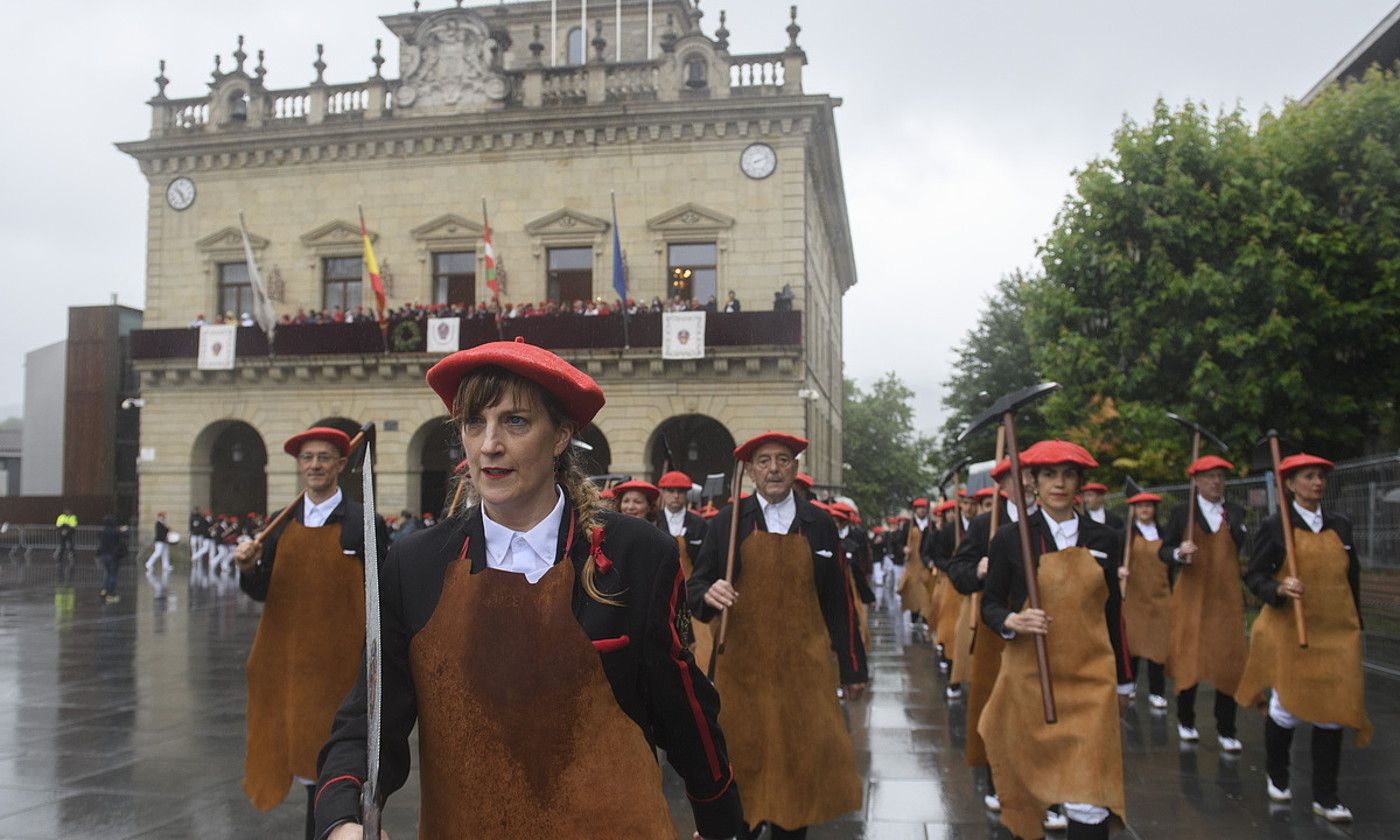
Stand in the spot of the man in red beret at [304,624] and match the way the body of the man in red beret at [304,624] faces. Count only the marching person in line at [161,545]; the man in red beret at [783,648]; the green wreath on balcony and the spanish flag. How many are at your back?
3

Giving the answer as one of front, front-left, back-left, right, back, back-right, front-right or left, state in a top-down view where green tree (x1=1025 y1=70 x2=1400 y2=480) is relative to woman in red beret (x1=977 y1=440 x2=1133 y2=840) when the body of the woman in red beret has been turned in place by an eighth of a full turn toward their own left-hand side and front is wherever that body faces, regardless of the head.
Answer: back-left

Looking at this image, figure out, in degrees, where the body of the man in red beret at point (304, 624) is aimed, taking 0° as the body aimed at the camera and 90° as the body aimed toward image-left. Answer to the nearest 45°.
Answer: approximately 0°

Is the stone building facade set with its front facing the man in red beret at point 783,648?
yes

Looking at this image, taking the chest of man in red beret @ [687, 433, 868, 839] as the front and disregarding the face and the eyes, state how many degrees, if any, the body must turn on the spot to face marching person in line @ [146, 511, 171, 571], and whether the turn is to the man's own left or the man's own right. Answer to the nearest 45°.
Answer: approximately 135° to the man's own right
